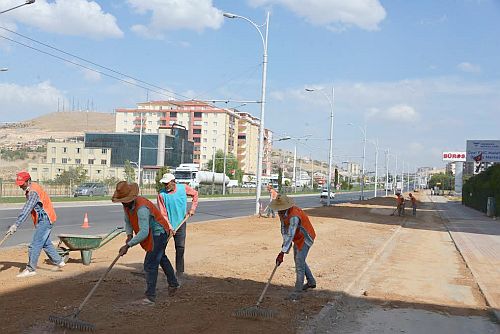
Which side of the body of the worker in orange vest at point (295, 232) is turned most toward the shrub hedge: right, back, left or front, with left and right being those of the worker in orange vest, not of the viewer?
back

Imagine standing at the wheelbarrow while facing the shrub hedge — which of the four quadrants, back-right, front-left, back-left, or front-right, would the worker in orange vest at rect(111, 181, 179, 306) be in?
back-right

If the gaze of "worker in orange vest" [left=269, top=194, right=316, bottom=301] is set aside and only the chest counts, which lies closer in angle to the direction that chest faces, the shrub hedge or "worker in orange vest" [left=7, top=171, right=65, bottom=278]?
the worker in orange vest

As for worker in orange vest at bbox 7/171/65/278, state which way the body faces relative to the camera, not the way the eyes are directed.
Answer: to the viewer's left

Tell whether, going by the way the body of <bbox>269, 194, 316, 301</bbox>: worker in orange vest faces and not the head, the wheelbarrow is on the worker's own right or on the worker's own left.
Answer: on the worker's own right

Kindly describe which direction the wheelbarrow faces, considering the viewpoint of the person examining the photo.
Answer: facing to the left of the viewer

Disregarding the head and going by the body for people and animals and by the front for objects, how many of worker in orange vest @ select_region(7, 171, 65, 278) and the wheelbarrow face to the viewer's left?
2

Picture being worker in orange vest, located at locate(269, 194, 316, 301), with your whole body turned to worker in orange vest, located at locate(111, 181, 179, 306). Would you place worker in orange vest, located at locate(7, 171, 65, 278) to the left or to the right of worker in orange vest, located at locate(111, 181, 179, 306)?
right

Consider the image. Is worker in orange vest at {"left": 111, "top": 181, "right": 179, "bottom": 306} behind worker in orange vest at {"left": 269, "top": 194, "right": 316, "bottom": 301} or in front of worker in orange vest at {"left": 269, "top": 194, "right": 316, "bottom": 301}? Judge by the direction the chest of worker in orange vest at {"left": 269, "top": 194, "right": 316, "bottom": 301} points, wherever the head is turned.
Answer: in front

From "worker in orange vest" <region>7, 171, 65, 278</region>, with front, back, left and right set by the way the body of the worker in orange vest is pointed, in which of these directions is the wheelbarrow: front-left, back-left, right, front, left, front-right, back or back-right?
back-right

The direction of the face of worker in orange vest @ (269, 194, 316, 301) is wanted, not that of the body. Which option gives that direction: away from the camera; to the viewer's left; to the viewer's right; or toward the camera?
to the viewer's left

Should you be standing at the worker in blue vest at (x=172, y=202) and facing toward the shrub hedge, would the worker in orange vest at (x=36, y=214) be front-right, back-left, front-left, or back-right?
back-left
